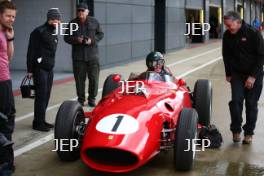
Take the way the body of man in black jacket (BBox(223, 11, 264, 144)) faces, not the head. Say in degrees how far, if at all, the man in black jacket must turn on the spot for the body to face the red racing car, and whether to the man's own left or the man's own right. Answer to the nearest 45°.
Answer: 0° — they already face it

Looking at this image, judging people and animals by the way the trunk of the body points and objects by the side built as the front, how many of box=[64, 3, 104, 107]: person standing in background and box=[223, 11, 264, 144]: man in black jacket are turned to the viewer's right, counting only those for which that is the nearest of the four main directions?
0

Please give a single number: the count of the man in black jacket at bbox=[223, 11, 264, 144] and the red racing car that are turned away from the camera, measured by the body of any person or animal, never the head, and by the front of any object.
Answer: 0

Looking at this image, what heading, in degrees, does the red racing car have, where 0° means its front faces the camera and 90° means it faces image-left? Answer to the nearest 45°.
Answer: approximately 45°

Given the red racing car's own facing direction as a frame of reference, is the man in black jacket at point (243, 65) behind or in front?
behind

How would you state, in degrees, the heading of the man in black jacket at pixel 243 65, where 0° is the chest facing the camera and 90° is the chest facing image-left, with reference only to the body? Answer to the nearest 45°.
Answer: approximately 45°

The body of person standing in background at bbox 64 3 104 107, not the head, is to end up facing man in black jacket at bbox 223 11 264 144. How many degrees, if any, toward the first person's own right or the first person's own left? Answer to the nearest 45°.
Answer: approximately 45° to the first person's own left

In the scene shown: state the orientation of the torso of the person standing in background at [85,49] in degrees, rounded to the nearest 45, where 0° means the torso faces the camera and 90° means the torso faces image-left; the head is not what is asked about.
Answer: approximately 0°

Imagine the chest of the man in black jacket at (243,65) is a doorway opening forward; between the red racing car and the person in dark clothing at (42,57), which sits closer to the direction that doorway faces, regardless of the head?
the red racing car

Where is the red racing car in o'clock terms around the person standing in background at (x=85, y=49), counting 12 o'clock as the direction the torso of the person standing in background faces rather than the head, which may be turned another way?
The red racing car is roughly at 12 o'clock from the person standing in background.

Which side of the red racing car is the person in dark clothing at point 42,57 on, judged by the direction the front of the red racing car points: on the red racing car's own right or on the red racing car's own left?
on the red racing car's own right
